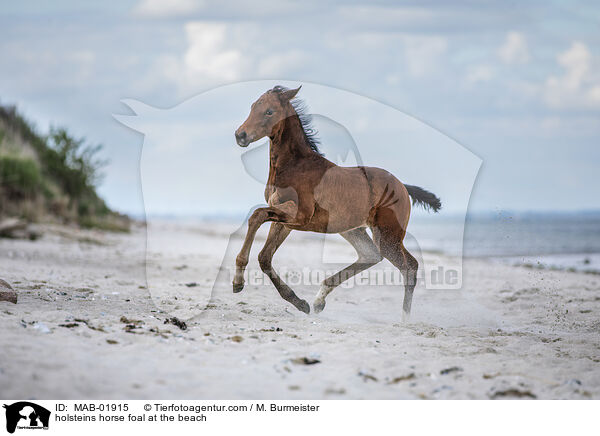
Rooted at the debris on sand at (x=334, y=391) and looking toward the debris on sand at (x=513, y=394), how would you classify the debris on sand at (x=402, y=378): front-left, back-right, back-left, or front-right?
front-left

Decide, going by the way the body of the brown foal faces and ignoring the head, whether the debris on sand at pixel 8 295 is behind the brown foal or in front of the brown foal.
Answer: in front

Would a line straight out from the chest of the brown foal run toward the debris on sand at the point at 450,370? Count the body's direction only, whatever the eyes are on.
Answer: no

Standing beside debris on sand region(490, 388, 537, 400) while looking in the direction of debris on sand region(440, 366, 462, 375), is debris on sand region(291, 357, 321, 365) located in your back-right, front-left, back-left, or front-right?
front-left

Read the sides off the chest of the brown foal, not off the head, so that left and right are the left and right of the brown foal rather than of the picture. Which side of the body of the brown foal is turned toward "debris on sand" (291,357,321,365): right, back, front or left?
left

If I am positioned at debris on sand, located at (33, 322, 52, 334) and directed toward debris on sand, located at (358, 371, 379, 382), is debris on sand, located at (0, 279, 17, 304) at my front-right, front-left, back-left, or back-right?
back-left

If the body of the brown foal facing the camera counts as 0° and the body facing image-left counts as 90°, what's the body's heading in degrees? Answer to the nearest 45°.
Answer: approximately 90°

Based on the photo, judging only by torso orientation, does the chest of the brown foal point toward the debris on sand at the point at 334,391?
no

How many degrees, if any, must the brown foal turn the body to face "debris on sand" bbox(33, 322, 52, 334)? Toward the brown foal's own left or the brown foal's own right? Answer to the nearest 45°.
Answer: approximately 45° to the brown foal's own left

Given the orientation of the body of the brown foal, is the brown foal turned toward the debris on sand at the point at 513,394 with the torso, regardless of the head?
no

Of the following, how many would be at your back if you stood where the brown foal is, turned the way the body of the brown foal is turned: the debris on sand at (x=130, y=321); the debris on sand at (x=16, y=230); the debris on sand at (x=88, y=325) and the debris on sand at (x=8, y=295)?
0

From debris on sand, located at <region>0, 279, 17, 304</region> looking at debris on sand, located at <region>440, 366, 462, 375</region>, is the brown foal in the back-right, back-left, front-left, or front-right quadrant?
front-left
